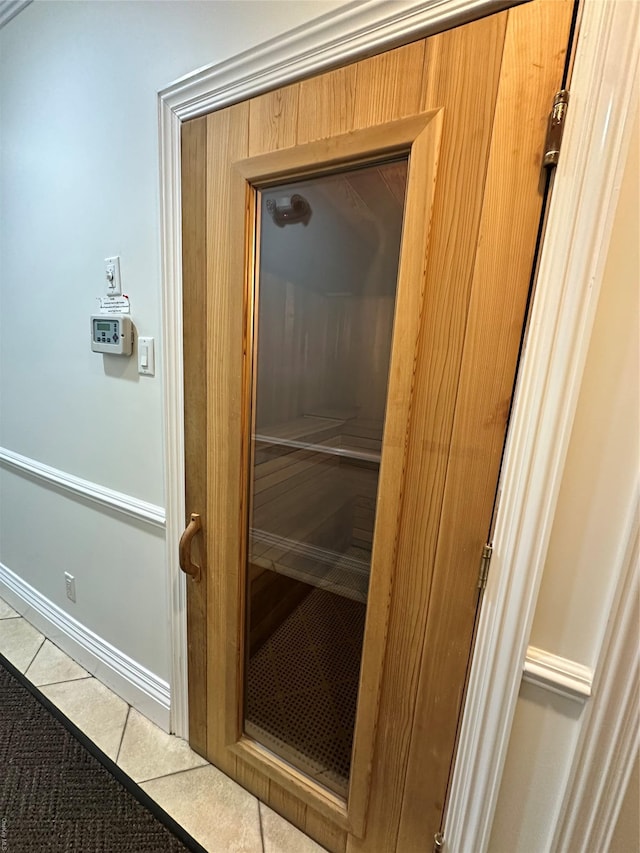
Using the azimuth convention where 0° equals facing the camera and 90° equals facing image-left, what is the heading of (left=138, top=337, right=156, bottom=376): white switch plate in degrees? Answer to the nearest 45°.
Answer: approximately 45°

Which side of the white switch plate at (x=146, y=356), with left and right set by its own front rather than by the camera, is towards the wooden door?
left

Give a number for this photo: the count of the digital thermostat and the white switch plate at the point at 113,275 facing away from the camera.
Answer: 0

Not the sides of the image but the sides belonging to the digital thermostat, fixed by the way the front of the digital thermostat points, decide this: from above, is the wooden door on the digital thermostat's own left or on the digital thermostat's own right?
on the digital thermostat's own left
